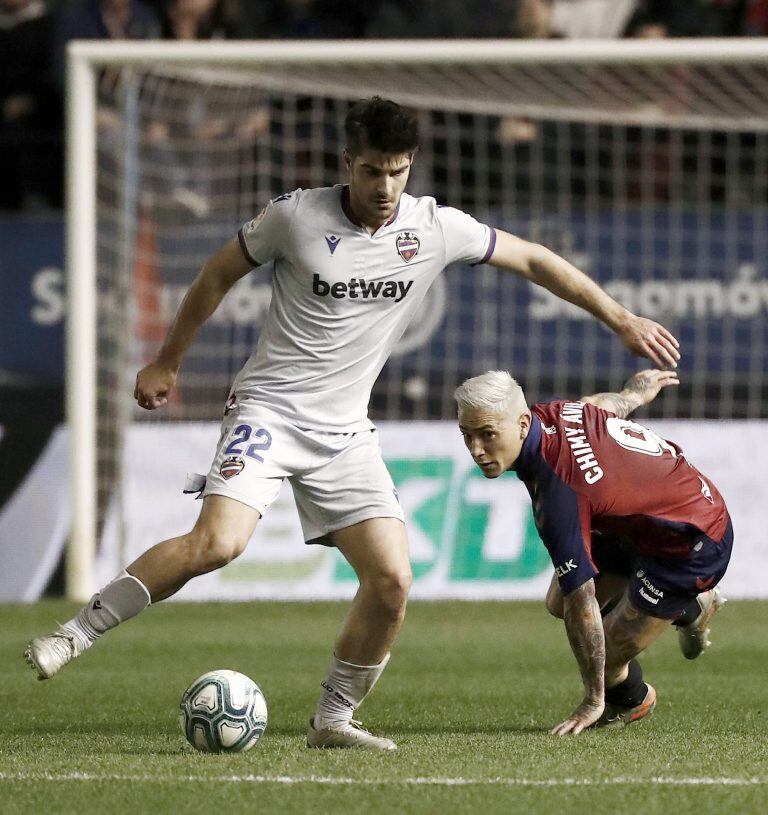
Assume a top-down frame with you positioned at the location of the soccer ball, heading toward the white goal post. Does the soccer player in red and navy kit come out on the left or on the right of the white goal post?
right

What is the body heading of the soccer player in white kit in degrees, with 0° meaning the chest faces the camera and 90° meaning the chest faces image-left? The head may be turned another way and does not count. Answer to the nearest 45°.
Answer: approximately 0°

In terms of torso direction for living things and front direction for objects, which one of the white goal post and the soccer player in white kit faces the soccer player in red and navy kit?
the white goal post

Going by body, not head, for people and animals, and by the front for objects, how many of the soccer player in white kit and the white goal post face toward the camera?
2

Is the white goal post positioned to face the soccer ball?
yes

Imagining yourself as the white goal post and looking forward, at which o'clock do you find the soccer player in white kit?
The soccer player in white kit is roughly at 12 o'clock from the white goal post.

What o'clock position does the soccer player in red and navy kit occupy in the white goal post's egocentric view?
The soccer player in red and navy kit is roughly at 12 o'clock from the white goal post.

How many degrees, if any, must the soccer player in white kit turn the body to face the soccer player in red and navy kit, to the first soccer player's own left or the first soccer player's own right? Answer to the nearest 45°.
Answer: approximately 90° to the first soccer player's own left
